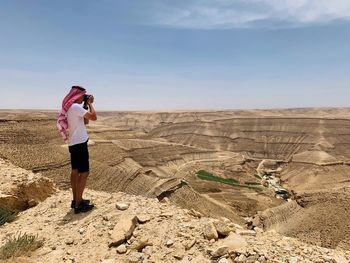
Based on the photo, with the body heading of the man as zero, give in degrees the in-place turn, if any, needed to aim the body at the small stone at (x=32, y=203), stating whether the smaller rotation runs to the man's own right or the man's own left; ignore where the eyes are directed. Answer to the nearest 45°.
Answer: approximately 135° to the man's own left

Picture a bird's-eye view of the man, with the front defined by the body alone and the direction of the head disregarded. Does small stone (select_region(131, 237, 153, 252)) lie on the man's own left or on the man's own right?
on the man's own right

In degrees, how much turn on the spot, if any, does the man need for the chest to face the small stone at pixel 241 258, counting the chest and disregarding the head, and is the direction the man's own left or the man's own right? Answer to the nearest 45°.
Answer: approximately 45° to the man's own right

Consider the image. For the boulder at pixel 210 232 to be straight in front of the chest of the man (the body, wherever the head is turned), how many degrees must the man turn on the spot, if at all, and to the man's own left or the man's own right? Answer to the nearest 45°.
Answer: approximately 45° to the man's own right

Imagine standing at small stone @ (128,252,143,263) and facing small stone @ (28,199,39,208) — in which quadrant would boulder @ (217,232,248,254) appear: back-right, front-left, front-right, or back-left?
back-right

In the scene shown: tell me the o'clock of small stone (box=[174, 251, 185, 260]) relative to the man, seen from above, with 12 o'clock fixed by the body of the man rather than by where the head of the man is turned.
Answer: The small stone is roughly at 2 o'clock from the man.

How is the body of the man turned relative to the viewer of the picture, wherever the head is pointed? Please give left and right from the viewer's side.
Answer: facing to the right of the viewer

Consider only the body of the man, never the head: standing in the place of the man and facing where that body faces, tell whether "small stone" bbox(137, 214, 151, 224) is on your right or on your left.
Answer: on your right

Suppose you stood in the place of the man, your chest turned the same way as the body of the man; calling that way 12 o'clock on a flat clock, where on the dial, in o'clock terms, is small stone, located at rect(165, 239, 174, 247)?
The small stone is roughly at 2 o'clock from the man.

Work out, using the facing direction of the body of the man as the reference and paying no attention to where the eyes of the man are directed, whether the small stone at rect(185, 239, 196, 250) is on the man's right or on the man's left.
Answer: on the man's right
